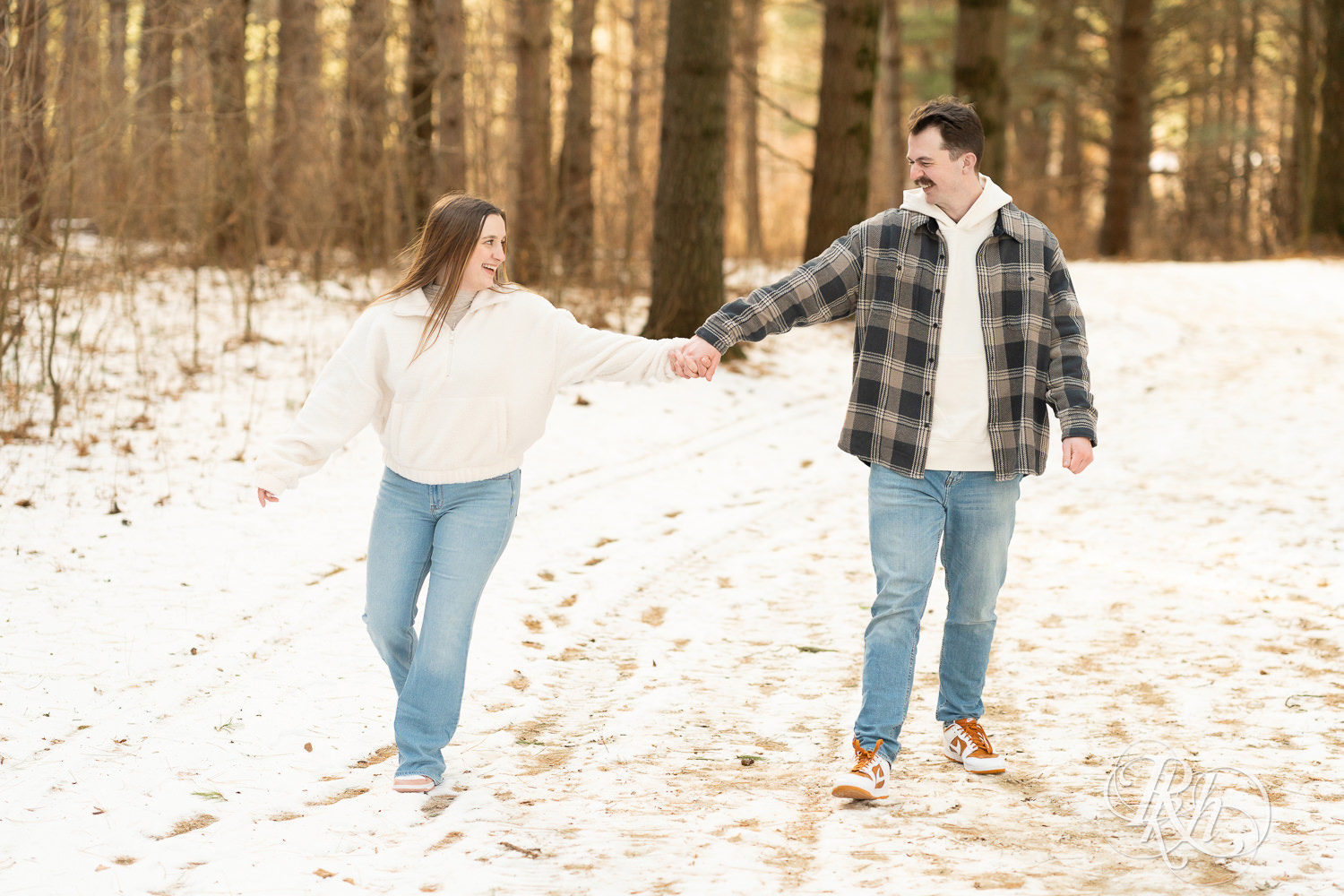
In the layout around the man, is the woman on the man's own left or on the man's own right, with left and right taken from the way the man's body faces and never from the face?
on the man's own right

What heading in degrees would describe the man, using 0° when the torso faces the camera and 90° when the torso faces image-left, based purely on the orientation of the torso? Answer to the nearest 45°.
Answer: approximately 0°

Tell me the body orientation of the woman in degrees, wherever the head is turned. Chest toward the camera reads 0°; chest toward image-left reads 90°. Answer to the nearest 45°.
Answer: approximately 0°

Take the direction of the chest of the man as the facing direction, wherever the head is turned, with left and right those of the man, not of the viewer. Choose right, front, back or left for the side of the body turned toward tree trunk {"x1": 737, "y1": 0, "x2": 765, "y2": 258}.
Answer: back

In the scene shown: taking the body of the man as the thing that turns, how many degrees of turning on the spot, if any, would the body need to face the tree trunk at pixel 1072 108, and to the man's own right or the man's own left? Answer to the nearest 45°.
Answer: approximately 180°

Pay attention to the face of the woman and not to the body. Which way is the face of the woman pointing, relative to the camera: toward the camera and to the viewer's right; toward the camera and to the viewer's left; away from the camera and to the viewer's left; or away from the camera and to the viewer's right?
toward the camera and to the viewer's right

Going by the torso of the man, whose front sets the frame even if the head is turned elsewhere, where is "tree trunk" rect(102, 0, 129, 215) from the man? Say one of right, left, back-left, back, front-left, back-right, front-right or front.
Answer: back-right

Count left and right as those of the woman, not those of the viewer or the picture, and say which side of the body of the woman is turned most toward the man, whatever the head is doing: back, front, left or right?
left
